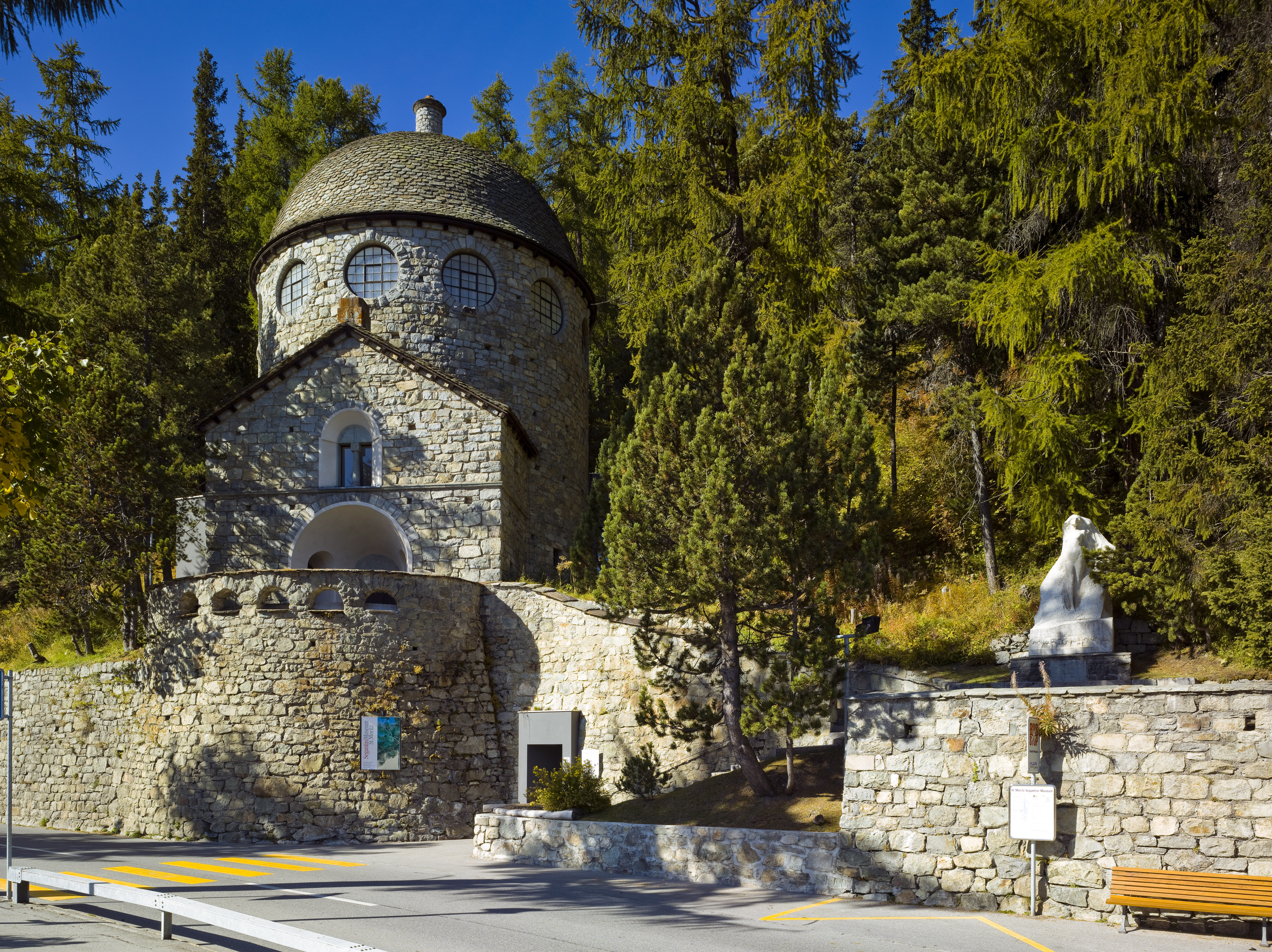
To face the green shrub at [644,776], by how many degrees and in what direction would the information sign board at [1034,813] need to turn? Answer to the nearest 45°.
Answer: approximately 135° to its right

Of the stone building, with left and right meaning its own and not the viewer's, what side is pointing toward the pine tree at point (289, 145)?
back

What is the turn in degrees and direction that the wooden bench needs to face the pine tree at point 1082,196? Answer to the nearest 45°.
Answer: approximately 180°

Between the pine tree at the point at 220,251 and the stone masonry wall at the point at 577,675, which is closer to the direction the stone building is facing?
the stone masonry wall

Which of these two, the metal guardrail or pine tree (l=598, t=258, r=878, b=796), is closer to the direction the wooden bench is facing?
the metal guardrail

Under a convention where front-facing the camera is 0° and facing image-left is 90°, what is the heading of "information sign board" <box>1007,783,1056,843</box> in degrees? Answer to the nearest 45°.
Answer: approximately 0°
